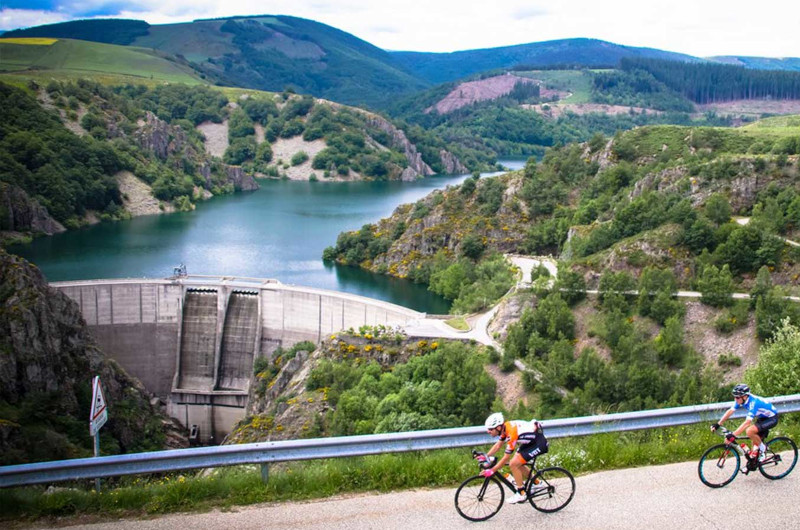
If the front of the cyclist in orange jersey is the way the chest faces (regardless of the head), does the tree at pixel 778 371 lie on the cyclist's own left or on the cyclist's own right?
on the cyclist's own right

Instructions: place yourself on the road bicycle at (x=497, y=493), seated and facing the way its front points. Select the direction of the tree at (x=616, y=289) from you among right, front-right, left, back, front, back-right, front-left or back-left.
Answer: right

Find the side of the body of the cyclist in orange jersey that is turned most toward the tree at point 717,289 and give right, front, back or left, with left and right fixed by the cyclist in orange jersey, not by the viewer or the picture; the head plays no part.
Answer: right

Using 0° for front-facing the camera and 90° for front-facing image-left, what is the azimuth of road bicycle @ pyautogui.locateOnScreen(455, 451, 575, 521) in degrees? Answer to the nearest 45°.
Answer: approximately 90°

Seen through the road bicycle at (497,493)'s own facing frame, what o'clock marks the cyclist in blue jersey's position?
The cyclist in blue jersey is roughly at 5 o'clock from the road bicycle.

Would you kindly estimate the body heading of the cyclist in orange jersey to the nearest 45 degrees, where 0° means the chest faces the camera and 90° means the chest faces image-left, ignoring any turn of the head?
approximately 90°

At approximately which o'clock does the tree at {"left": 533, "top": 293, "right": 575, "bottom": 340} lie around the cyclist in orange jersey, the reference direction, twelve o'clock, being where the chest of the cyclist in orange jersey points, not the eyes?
The tree is roughly at 3 o'clock from the cyclist in orange jersey.
